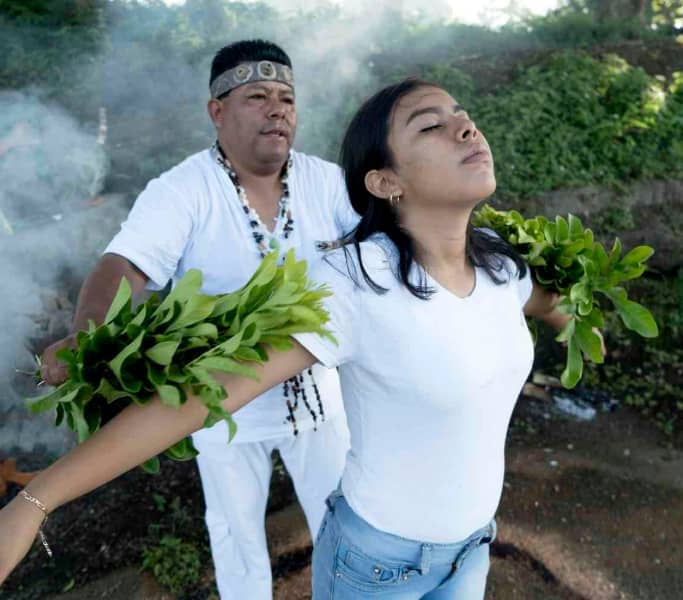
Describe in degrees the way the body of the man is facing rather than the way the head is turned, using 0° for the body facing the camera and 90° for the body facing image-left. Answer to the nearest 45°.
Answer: approximately 315°

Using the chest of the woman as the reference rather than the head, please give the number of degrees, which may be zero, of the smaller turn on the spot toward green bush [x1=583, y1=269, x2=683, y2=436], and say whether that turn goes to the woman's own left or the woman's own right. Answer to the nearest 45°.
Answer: approximately 90° to the woman's own left

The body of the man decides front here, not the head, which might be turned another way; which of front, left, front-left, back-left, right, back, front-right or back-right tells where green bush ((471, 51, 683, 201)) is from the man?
left

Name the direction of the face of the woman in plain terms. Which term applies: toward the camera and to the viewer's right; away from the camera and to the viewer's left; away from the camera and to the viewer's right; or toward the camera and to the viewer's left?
toward the camera and to the viewer's right

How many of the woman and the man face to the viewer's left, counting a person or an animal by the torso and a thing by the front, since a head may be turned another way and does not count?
0

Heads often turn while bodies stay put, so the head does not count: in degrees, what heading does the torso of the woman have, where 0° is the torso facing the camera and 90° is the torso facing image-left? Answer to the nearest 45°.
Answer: approximately 315°

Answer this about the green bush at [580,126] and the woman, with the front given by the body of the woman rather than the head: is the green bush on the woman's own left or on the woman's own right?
on the woman's own left
